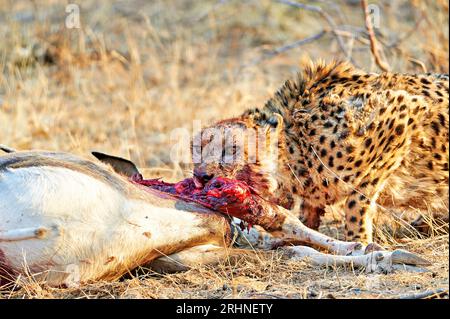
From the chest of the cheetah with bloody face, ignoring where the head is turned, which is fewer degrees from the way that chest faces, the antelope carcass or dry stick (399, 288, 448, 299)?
the antelope carcass

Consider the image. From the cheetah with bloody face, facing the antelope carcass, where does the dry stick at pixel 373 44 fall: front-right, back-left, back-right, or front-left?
back-right

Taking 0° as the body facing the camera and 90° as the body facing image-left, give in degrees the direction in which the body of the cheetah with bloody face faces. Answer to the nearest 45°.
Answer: approximately 90°

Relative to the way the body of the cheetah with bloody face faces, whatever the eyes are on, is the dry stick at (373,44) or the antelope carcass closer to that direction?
the antelope carcass

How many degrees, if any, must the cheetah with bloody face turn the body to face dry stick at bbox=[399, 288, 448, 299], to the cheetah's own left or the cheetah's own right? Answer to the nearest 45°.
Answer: approximately 90° to the cheetah's own left

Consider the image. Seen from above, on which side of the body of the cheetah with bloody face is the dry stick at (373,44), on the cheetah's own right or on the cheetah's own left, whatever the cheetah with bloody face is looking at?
on the cheetah's own right
